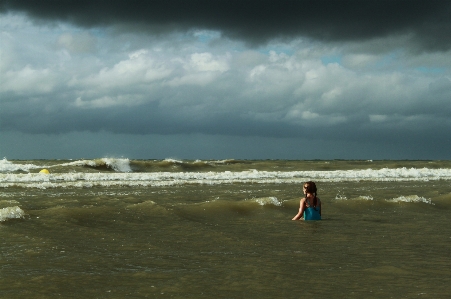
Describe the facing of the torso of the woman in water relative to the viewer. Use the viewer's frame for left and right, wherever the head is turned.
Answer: facing away from the viewer and to the left of the viewer
